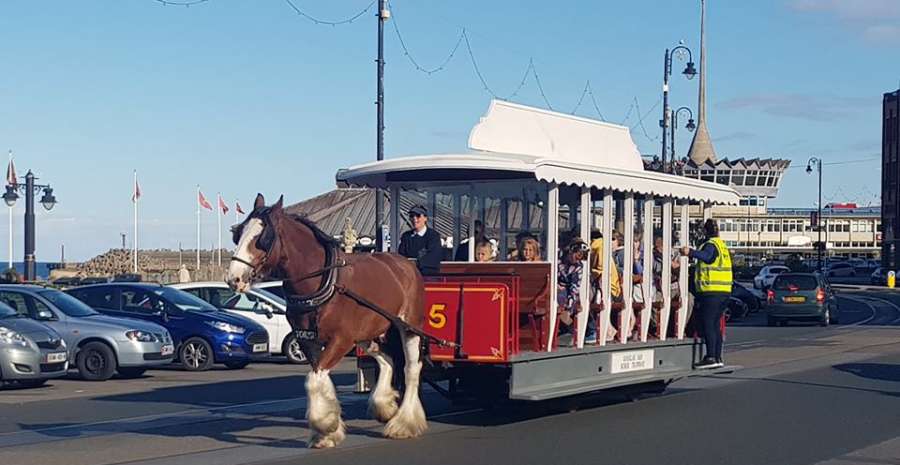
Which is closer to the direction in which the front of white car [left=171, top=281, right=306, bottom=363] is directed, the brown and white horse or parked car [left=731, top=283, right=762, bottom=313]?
the brown and white horse

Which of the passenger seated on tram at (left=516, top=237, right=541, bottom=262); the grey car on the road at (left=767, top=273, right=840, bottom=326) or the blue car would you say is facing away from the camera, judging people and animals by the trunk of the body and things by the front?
the grey car on the road

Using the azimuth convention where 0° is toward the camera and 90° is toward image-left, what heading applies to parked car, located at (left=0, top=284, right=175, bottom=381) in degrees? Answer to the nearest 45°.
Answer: approximately 315°

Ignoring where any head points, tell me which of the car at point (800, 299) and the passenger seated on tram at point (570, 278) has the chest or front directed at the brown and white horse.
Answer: the passenger seated on tram

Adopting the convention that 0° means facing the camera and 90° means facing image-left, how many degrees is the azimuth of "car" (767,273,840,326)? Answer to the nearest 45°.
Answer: approximately 180°

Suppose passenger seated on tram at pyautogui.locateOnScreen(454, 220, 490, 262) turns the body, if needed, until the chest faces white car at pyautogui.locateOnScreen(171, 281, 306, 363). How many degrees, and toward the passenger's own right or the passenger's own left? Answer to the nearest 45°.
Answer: approximately 90° to the passenger's own right

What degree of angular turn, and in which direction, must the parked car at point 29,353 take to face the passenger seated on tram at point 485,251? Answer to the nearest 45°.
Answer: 0° — it already faces them

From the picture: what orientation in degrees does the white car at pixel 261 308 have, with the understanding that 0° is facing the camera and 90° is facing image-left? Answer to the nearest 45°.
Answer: approximately 315°

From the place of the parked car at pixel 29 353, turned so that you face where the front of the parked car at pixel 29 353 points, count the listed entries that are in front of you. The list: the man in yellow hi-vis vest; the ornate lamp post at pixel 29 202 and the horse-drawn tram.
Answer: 2

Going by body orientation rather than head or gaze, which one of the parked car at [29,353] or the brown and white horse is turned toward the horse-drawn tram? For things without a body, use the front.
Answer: the parked car

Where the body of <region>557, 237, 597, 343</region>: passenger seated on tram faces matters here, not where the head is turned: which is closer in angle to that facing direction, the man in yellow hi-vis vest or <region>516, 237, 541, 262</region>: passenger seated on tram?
the passenger seated on tram
